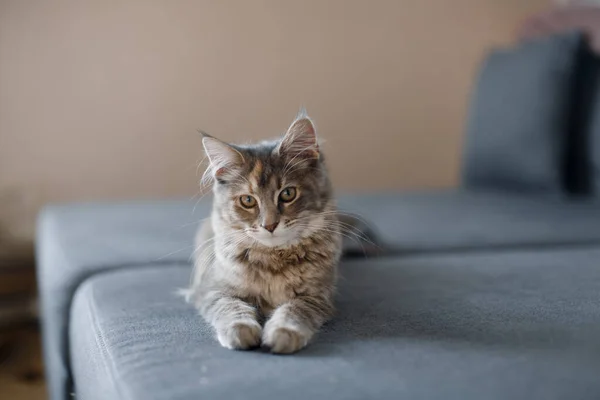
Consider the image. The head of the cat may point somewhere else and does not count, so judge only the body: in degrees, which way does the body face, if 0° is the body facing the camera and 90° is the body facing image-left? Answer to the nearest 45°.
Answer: approximately 0°
